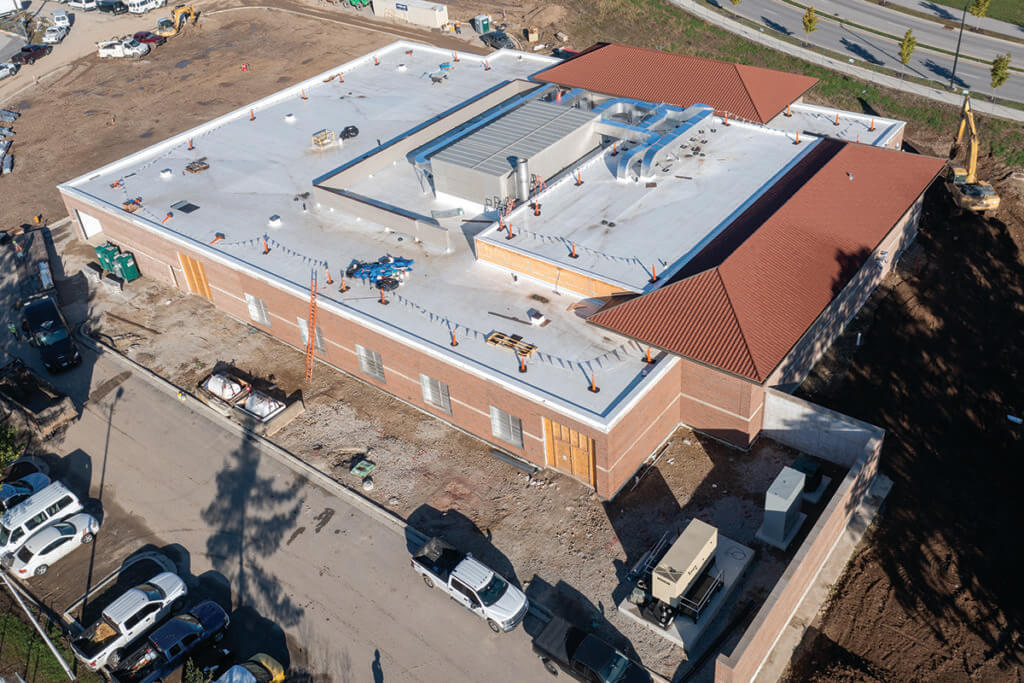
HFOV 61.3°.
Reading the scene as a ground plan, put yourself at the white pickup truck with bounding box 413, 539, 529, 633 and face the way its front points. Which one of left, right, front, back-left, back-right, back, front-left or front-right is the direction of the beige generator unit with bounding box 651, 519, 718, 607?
front-left

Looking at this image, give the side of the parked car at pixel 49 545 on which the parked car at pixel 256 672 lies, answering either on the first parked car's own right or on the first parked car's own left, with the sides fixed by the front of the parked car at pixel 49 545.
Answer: on the first parked car's own right

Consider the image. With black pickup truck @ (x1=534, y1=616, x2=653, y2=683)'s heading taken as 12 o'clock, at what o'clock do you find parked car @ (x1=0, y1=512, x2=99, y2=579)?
The parked car is roughly at 5 o'clock from the black pickup truck.

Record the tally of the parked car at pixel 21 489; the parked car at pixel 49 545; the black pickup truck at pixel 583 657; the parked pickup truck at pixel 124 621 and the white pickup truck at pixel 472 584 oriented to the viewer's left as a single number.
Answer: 0

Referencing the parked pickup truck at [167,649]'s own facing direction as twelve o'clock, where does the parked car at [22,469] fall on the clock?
the parked car at [22,469] is roughly at 10 o'clock from the parked pickup truck at [167,649].

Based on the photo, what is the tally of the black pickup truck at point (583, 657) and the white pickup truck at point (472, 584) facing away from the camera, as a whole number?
0

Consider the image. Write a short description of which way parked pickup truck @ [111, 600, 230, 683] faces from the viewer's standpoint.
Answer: facing away from the viewer and to the right of the viewer

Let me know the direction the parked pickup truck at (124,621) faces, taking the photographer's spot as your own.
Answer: facing away from the viewer and to the right of the viewer

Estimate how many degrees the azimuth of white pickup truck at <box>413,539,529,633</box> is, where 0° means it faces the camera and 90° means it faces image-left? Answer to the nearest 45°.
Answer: approximately 315°

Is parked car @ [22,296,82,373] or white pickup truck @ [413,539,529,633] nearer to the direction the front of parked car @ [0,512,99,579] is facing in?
the parked car

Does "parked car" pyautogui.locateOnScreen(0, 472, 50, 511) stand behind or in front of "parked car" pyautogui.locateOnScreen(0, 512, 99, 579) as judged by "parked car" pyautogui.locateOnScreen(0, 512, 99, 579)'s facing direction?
in front

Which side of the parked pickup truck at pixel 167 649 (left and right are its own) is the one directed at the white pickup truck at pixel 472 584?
front

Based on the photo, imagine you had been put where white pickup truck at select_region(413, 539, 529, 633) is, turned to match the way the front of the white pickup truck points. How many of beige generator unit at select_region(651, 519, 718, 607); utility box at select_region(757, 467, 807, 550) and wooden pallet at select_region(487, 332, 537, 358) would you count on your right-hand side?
0

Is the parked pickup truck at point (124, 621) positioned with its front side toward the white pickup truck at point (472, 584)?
no

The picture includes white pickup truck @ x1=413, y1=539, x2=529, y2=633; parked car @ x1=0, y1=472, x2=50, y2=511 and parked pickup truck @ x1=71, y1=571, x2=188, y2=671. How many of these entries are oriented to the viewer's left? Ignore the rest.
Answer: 0

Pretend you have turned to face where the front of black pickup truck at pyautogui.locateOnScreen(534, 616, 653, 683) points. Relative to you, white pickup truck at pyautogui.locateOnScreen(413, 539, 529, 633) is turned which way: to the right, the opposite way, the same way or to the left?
the same way

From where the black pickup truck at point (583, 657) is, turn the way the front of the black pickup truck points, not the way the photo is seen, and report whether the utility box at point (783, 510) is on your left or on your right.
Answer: on your left

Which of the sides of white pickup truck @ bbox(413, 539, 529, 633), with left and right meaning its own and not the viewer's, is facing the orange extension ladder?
back

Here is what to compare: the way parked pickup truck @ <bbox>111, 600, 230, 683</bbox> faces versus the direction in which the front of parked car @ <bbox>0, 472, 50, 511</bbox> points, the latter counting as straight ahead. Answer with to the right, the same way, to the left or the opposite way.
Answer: the same way

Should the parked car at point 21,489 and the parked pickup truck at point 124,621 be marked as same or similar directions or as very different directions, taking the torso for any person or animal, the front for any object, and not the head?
same or similar directions
